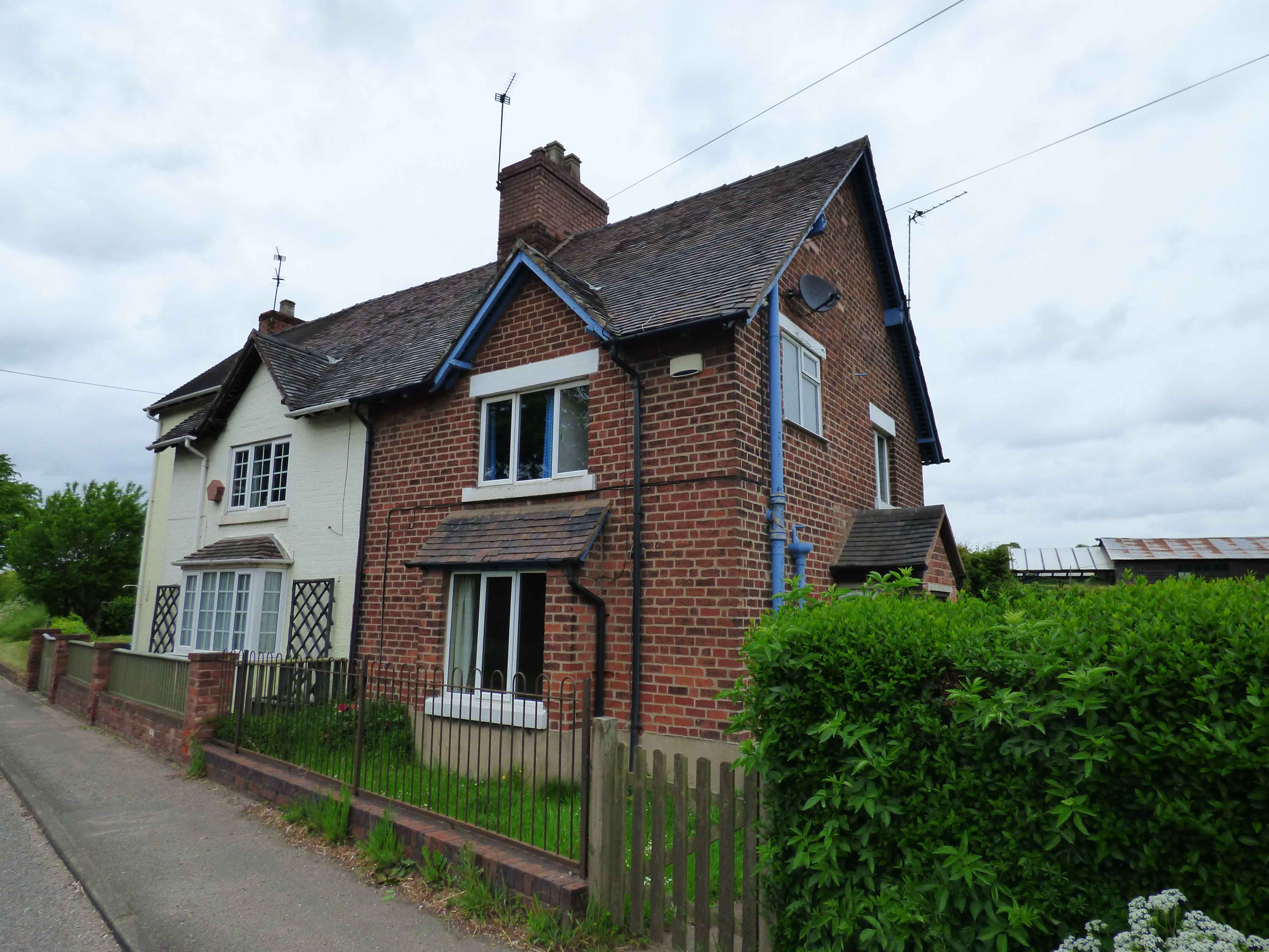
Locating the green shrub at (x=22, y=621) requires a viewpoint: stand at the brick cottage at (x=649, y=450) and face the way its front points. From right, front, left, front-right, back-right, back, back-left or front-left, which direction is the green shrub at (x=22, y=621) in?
right

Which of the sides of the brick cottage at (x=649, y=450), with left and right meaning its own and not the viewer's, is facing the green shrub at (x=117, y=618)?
right

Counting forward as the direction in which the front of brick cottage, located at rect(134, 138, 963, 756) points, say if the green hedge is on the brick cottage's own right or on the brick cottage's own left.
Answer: on the brick cottage's own left

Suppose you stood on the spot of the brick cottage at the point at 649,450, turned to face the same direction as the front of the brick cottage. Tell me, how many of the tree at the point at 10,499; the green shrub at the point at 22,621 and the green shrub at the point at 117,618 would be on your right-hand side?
3

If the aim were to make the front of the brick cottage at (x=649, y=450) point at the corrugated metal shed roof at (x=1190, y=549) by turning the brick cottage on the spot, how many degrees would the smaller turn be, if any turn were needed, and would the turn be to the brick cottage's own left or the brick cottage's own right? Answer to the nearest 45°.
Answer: approximately 180°

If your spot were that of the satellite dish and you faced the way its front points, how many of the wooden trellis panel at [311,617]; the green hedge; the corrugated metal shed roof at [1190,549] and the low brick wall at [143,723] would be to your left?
1

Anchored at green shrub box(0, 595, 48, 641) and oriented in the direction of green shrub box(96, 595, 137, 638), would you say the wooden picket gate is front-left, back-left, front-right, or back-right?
front-right

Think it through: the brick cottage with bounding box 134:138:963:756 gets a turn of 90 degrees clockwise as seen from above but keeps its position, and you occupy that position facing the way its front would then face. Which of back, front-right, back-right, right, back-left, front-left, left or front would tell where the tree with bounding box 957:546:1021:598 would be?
right

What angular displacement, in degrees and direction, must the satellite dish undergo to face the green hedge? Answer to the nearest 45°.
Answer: approximately 45° to its right
